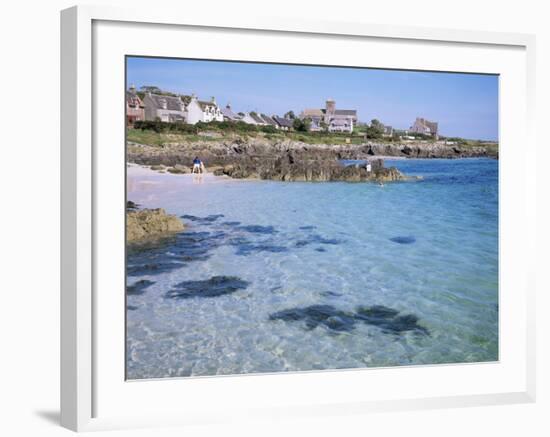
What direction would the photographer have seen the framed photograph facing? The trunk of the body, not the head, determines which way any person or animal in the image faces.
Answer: facing the viewer and to the right of the viewer
